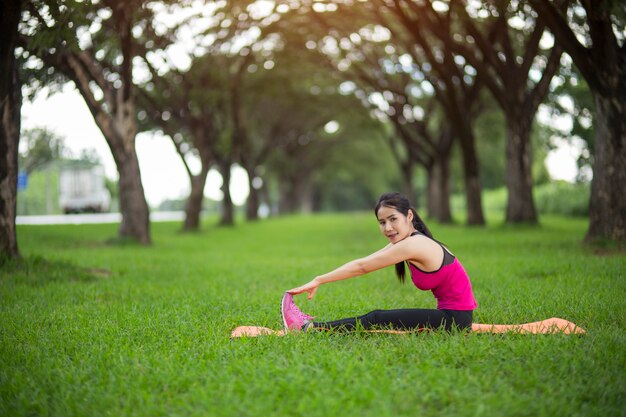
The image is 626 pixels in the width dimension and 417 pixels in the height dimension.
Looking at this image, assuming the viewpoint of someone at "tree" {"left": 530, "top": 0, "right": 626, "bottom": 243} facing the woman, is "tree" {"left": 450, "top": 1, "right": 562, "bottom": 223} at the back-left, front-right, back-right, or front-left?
back-right

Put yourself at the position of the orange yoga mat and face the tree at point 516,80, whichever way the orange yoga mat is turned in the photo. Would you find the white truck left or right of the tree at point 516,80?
left

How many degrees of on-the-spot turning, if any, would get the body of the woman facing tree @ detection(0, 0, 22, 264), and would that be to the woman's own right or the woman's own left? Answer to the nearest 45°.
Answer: approximately 45° to the woman's own right

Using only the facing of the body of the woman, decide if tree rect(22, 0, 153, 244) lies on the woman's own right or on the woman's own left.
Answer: on the woman's own right
